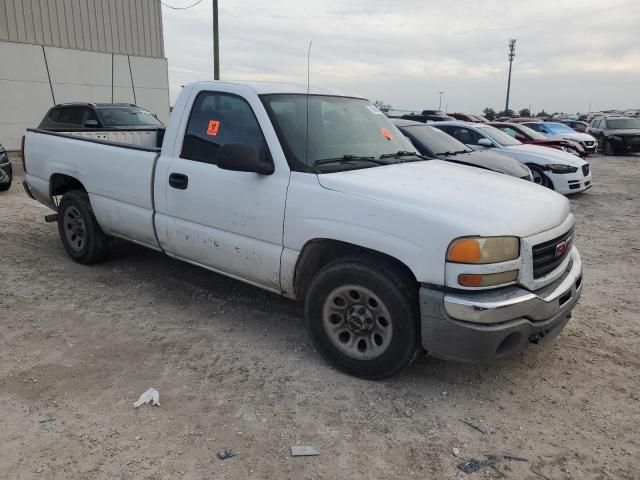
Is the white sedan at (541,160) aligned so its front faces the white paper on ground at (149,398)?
no

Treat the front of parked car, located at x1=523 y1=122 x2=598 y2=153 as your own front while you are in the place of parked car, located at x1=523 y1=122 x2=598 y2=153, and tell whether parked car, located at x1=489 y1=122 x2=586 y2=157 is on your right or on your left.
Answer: on your right

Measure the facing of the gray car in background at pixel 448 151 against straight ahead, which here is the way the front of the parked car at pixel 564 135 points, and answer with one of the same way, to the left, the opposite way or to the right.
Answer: the same way

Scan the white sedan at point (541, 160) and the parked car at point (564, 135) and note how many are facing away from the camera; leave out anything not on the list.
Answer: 0

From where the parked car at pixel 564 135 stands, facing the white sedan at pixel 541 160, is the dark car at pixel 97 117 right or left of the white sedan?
right

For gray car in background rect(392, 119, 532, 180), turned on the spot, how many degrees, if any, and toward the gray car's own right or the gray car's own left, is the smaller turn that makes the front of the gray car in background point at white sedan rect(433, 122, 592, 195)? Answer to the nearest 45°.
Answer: approximately 90° to the gray car's own left

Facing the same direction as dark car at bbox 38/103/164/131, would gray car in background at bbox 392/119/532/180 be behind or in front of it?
in front

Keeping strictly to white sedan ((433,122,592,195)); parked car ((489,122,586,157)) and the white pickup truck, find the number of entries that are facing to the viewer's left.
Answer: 0

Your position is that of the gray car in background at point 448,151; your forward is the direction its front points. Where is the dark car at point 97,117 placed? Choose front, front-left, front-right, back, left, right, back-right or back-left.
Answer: back-right

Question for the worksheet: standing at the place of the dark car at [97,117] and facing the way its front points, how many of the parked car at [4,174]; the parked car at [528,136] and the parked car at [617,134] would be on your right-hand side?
1

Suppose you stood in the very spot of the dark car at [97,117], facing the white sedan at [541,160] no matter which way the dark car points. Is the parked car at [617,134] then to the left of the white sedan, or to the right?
left

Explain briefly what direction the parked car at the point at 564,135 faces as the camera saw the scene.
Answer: facing the viewer and to the right of the viewer

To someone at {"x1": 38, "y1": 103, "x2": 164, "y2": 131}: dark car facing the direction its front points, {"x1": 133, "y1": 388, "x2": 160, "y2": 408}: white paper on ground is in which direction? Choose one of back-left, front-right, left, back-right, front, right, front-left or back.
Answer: front-right

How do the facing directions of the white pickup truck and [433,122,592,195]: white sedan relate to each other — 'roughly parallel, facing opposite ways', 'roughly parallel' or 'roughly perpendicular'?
roughly parallel

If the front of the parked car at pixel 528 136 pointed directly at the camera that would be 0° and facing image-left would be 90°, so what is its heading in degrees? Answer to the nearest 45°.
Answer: approximately 315°

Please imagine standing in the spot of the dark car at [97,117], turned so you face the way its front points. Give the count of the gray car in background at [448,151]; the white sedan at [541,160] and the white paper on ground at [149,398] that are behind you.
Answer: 0

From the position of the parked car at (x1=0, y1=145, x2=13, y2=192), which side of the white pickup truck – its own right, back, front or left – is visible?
back
